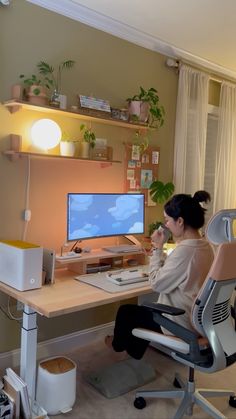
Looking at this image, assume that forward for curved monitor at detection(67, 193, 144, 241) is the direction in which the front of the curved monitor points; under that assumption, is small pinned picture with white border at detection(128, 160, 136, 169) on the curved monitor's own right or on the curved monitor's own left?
on the curved monitor's own left

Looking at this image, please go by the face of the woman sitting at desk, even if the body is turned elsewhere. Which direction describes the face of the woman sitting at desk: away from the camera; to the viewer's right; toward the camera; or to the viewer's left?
to the viewer's left

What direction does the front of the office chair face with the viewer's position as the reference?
facing away from the viewer and to the left of the viewer

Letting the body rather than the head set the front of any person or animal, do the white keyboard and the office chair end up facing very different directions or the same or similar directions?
very different directions

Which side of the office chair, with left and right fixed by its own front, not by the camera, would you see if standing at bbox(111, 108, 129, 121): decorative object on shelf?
front

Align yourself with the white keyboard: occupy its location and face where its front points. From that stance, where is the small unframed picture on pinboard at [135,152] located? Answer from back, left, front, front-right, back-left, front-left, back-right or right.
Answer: back-left

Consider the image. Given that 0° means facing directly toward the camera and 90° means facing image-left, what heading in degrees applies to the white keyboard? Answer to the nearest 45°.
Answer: approximately 315°
